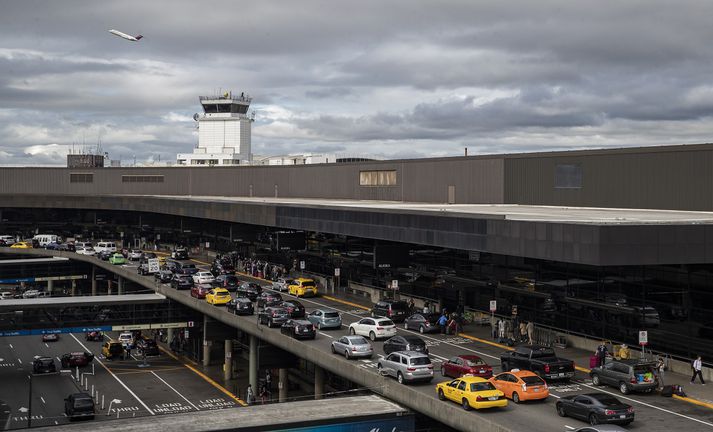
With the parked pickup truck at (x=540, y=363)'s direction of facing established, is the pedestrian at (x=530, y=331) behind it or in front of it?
in front

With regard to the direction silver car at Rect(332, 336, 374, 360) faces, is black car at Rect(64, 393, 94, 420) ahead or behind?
ahead

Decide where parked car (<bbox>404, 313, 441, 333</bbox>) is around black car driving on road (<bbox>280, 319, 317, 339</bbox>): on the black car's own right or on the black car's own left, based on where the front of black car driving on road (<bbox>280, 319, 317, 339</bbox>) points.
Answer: on the black car's own right

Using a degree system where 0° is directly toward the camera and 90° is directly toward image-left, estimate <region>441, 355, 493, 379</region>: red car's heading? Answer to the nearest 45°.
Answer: approximately 135°

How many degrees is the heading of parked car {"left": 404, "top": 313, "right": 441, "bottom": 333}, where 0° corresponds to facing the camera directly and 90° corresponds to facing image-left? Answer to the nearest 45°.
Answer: approximately 135°

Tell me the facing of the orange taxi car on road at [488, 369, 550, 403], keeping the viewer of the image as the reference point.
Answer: facing away from the viewer and to the left of the viewer

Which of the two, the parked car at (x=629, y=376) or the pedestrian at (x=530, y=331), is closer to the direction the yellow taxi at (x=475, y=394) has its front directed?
the pedestrian

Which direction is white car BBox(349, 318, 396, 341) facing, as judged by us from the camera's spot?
facing away from the viewer and to the left of the viewer

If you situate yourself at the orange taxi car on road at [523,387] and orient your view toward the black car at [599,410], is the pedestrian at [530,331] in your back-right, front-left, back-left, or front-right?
back-left

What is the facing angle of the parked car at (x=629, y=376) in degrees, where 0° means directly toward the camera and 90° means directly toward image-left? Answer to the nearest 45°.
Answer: approximately 135°

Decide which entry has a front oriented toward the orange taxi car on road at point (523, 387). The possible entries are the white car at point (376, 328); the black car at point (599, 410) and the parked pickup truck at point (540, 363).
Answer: the black car

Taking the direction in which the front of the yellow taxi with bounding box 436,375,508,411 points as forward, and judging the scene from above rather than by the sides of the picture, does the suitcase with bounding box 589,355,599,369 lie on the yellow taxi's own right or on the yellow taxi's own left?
on the yellow taxi's own right

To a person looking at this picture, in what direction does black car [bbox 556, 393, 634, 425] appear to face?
facing away from the viewer and to the left of the viewer
